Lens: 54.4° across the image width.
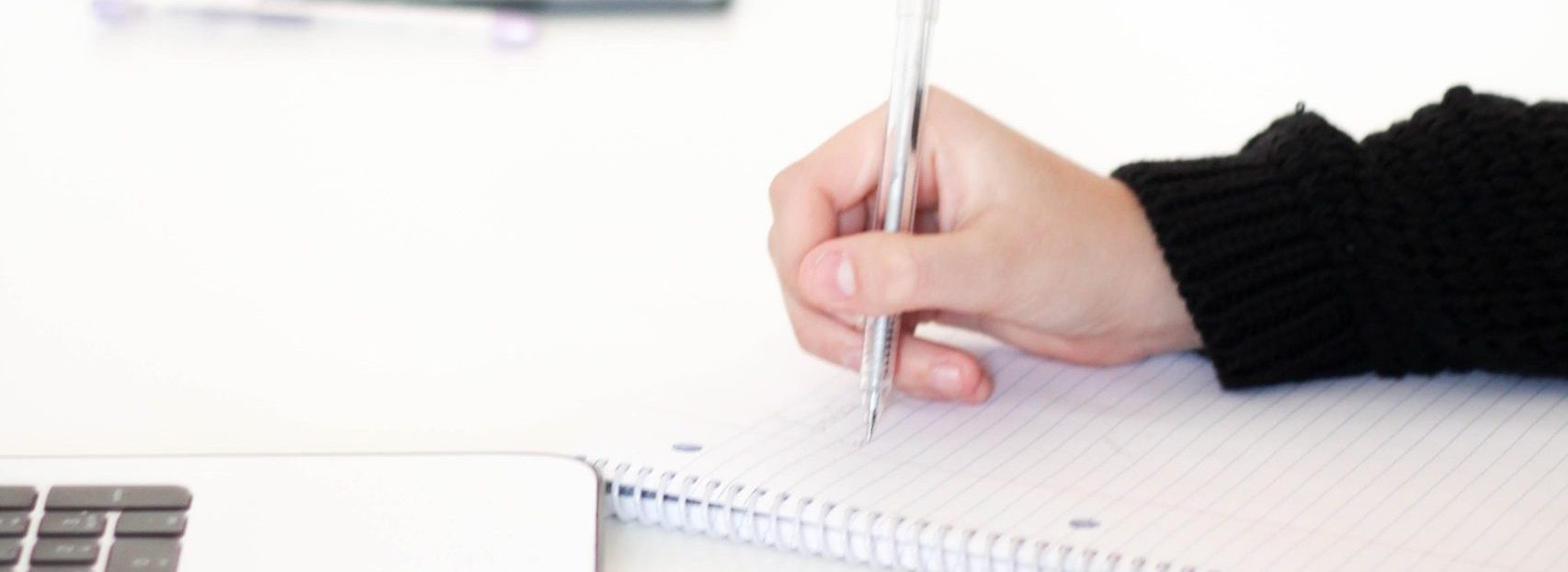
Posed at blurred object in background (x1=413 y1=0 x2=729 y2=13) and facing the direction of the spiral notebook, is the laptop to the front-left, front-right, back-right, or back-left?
front-right

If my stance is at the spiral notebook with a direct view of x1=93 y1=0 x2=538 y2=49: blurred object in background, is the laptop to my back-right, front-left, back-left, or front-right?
front-left

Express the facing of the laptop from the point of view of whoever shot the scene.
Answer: facing to the right of the viewer
